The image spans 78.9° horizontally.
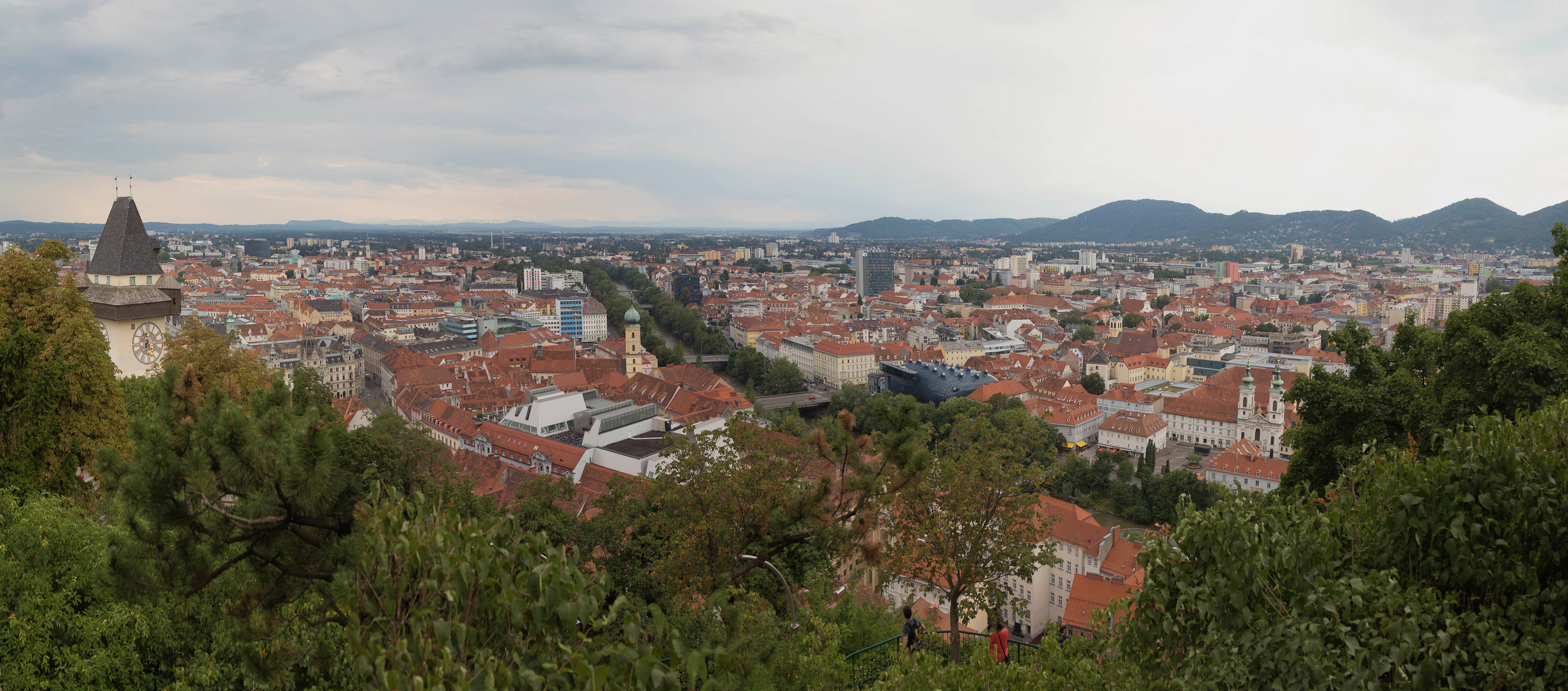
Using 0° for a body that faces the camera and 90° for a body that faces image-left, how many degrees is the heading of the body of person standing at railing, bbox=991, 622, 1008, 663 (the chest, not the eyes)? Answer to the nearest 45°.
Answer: approximately 180°

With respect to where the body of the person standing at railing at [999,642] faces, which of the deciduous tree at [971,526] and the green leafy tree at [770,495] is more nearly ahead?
the deciduous tree

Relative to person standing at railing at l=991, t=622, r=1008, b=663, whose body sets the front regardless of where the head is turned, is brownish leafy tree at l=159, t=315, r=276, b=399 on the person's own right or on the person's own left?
on the person's own left

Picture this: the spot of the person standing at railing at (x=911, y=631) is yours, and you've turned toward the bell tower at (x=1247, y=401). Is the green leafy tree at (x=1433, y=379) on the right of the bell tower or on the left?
right

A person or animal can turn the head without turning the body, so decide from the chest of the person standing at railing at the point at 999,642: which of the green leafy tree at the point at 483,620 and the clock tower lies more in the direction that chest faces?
the clock tower

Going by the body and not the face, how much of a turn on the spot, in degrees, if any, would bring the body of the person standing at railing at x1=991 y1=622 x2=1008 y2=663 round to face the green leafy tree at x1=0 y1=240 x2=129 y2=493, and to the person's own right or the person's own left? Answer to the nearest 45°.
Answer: approximately 90° to the person's own left

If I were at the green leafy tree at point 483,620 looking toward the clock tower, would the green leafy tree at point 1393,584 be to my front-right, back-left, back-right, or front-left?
back-right

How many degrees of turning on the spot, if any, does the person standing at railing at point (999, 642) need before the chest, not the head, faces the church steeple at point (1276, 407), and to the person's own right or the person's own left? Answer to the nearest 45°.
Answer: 0° — they already face it

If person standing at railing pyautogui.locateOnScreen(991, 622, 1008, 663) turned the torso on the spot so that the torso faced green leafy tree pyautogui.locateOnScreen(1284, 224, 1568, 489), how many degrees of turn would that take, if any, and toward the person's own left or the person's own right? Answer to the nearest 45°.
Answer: approximately 45° to the person's own right

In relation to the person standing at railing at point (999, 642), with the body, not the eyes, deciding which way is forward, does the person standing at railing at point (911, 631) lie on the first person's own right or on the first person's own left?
on the first person's own left
